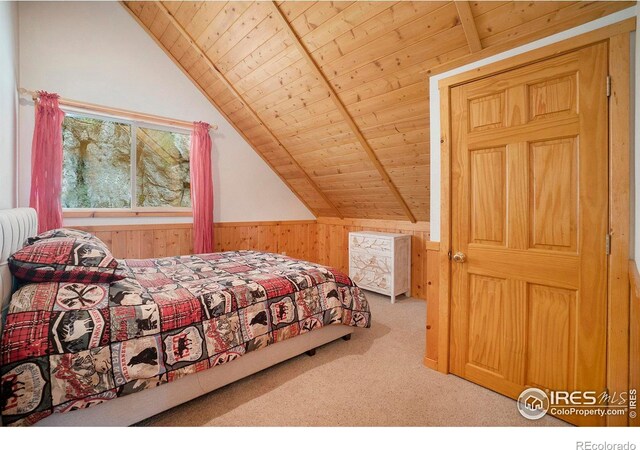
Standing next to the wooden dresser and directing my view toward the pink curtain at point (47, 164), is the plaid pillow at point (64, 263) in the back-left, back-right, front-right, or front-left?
front-left

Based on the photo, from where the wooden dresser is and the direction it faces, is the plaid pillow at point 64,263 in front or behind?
in front

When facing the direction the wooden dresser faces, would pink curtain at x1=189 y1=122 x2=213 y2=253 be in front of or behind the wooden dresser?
in front

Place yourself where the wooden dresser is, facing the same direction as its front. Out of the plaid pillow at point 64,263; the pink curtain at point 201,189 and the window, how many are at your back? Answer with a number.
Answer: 0

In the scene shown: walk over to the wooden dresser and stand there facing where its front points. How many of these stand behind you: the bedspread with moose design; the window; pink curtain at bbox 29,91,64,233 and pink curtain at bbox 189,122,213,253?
0

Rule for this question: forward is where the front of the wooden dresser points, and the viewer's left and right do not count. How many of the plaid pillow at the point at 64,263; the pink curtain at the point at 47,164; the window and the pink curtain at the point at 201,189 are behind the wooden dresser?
0

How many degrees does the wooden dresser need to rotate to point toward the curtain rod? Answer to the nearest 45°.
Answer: approximately 45° to its right

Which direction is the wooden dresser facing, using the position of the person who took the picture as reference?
facing the viewer and to the left of the viewer

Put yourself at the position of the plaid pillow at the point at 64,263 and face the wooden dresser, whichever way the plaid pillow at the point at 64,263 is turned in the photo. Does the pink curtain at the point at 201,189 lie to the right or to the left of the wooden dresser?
left

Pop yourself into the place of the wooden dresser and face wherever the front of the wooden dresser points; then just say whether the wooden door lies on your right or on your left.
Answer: on your left

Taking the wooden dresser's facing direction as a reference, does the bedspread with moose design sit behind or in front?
in front

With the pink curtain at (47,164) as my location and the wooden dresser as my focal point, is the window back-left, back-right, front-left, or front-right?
front-left

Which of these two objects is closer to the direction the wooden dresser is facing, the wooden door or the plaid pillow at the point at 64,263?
the plaid pillow

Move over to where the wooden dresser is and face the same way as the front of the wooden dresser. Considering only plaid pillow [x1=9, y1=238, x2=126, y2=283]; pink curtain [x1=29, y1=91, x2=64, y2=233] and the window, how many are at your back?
0

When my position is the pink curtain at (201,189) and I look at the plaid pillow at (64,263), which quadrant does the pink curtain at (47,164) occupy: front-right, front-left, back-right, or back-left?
front-right

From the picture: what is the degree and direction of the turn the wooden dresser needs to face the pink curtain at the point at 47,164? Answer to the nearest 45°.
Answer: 0° — it already faces it

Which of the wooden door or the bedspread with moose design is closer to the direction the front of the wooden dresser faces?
the bedspread with moose design
